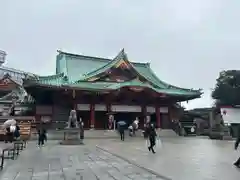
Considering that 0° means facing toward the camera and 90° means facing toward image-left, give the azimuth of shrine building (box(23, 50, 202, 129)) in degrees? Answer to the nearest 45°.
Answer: approximately 315°

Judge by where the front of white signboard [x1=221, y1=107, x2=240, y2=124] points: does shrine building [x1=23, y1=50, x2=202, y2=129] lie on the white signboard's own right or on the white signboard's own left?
on the white signboard's own right

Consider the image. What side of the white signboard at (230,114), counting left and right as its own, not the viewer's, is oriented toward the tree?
back

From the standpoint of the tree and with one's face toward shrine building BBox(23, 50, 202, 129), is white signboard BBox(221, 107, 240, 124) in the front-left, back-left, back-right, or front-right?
front-left

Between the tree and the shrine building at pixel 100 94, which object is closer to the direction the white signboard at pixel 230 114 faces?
the shrine building

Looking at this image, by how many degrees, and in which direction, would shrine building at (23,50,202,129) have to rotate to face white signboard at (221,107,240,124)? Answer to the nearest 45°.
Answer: approximately 45° to its left

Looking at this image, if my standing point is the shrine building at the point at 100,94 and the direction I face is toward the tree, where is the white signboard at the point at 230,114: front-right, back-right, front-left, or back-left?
front-right

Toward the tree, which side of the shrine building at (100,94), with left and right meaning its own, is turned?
left

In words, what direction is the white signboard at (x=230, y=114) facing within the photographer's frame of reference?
facing the viewer
